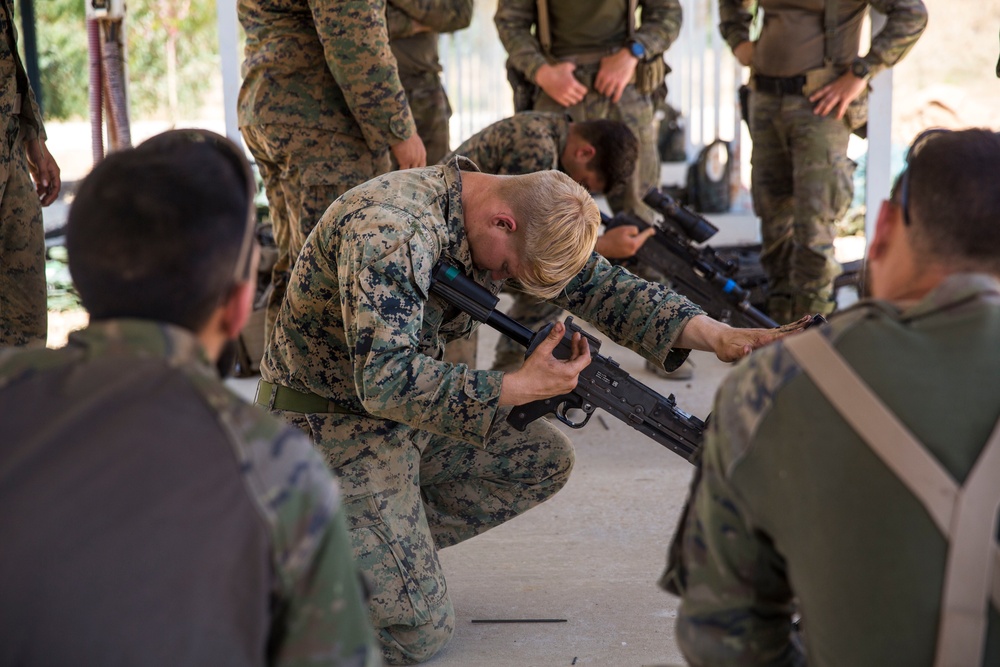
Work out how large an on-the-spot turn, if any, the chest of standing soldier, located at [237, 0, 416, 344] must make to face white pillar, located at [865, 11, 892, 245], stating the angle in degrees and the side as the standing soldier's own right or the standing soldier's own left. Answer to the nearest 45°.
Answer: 0° — they already face it

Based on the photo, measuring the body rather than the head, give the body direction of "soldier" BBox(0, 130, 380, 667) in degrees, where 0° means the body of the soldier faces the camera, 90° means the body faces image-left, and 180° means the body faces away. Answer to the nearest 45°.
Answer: approximately 225°

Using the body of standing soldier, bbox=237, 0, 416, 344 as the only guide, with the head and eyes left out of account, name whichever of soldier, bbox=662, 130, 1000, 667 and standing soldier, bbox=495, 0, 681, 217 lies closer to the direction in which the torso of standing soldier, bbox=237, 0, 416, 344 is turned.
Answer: the standing soldier

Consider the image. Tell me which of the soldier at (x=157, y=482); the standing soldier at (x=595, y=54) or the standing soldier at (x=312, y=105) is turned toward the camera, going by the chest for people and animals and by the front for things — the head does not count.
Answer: the standing soldier at (x=595, y=54)

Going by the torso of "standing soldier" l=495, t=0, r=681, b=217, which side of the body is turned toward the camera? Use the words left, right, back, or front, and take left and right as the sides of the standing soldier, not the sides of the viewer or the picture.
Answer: front

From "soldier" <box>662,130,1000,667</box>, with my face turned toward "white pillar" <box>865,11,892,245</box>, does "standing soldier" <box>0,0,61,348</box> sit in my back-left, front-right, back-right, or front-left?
front-left

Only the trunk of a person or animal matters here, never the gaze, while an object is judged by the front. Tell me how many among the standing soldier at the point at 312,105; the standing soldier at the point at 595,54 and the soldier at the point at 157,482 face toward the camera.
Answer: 1

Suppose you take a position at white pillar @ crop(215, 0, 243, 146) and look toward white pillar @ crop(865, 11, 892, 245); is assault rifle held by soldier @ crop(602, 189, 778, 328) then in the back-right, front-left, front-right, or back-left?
front-right

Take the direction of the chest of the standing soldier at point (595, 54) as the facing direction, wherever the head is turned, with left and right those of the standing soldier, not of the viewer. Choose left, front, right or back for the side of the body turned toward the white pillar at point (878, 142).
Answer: left

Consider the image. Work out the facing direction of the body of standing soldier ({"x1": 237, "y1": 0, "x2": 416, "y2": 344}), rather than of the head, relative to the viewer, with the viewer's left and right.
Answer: facing away from the viewer and to the right of the viewer

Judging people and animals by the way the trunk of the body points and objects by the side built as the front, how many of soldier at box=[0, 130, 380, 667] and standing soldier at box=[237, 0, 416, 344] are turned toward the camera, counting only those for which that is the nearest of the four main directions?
0

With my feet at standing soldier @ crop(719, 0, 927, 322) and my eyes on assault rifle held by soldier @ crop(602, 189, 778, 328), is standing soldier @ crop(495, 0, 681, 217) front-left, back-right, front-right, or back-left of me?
front-right
